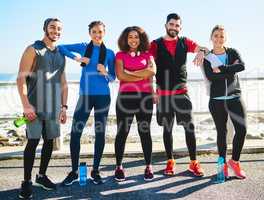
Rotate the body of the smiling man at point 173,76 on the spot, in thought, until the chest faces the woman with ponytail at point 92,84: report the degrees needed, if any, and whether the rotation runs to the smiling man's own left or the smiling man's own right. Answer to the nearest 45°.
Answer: approximately 45° to the smiling man's own right

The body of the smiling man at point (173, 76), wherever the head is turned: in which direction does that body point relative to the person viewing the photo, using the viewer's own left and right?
facing the viewer

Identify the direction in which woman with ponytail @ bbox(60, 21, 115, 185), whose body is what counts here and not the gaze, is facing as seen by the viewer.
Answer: toward the camera

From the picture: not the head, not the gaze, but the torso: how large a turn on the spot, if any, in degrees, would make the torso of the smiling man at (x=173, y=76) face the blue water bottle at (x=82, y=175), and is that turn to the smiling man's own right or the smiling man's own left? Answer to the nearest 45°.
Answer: approximately 45° to the smiling man's own right

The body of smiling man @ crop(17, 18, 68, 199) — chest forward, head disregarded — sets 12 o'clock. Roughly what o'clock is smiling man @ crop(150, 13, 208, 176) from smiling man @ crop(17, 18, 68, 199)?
smiling man @ crop(150, 13, 208, 176) is roughly at 10 o'clock from smiling man @ crop(17, 18, 68, 199).

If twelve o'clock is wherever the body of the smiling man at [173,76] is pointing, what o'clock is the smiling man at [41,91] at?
the smiling man at [41,91] is roughly at 2 o'clock from the smiling man at [173,76].

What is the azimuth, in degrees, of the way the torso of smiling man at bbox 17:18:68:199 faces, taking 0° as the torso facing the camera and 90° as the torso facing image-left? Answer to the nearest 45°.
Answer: approximately 315°

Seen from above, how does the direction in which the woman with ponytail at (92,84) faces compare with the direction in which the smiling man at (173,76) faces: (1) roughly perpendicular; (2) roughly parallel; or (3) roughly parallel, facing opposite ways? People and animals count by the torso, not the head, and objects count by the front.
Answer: roughly parallel
